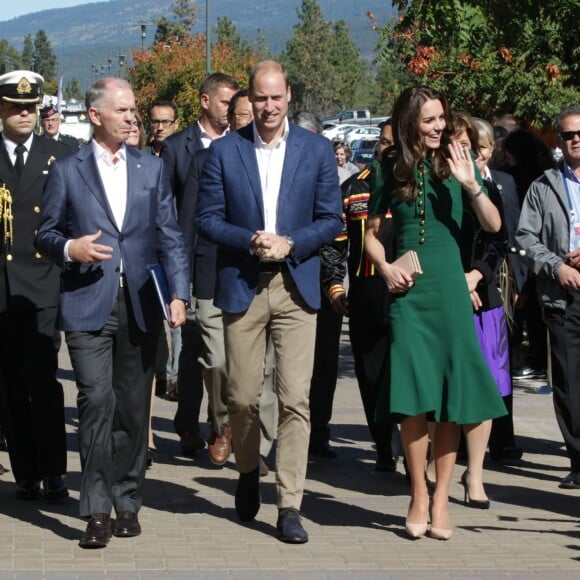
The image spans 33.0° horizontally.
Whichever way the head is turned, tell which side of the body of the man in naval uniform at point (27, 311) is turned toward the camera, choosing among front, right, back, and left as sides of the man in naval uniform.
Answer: front

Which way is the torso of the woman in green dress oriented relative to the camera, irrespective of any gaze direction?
toward the camera

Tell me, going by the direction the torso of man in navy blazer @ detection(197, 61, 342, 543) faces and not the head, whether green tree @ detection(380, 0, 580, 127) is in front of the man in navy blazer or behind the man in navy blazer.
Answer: behind

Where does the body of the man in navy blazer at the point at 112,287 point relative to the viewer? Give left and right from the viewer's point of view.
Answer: facing the viewer

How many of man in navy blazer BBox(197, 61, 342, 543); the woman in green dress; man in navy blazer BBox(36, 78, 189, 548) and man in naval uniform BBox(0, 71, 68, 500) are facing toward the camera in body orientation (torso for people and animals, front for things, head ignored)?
4

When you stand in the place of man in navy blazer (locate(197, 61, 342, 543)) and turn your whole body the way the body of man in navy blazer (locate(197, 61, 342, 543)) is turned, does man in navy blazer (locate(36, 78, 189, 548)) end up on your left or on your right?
on your right

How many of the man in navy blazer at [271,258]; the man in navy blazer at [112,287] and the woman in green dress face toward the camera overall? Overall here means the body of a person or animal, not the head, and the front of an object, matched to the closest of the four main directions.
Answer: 3

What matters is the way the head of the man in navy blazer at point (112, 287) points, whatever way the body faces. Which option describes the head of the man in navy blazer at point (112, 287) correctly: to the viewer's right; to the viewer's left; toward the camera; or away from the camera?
to the viewer's right

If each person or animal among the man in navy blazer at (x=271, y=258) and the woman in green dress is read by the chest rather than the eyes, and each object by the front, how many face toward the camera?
2

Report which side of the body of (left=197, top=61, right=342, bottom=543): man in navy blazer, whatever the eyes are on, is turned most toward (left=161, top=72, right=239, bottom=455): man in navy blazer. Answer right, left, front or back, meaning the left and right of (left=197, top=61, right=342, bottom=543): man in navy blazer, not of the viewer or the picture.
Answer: back
